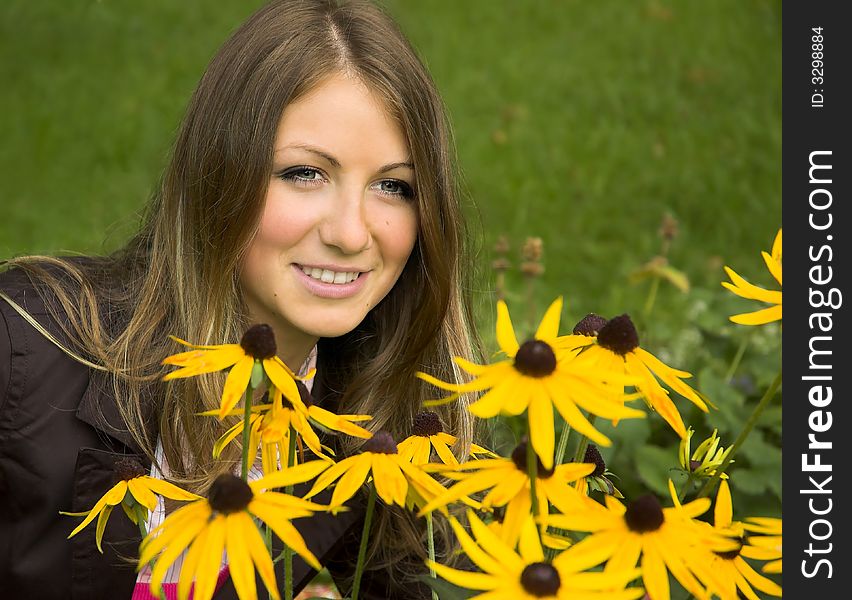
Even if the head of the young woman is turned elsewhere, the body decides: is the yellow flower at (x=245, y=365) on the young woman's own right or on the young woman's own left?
on the young woman's own right

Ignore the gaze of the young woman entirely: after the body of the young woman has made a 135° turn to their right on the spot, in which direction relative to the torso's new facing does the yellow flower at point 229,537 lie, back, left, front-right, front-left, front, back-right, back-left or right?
left

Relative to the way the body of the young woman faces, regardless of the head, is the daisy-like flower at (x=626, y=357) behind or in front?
in front

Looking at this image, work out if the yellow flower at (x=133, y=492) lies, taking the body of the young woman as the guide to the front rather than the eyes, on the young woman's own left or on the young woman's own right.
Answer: on the young woman's own right

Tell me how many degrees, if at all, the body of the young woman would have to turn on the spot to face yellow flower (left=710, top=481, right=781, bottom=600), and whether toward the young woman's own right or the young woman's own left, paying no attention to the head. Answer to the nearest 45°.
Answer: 0° — they already face it

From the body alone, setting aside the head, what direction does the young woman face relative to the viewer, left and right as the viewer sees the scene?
facing the viewer and to the right of the viewer

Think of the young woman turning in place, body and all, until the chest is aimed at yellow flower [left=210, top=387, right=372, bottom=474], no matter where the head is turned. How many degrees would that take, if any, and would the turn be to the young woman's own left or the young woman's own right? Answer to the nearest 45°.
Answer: approximately 45° to the young woman's own right

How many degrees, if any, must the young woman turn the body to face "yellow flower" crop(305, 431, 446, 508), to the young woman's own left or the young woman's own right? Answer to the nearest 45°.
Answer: approximately 45° to the young woman's own right
